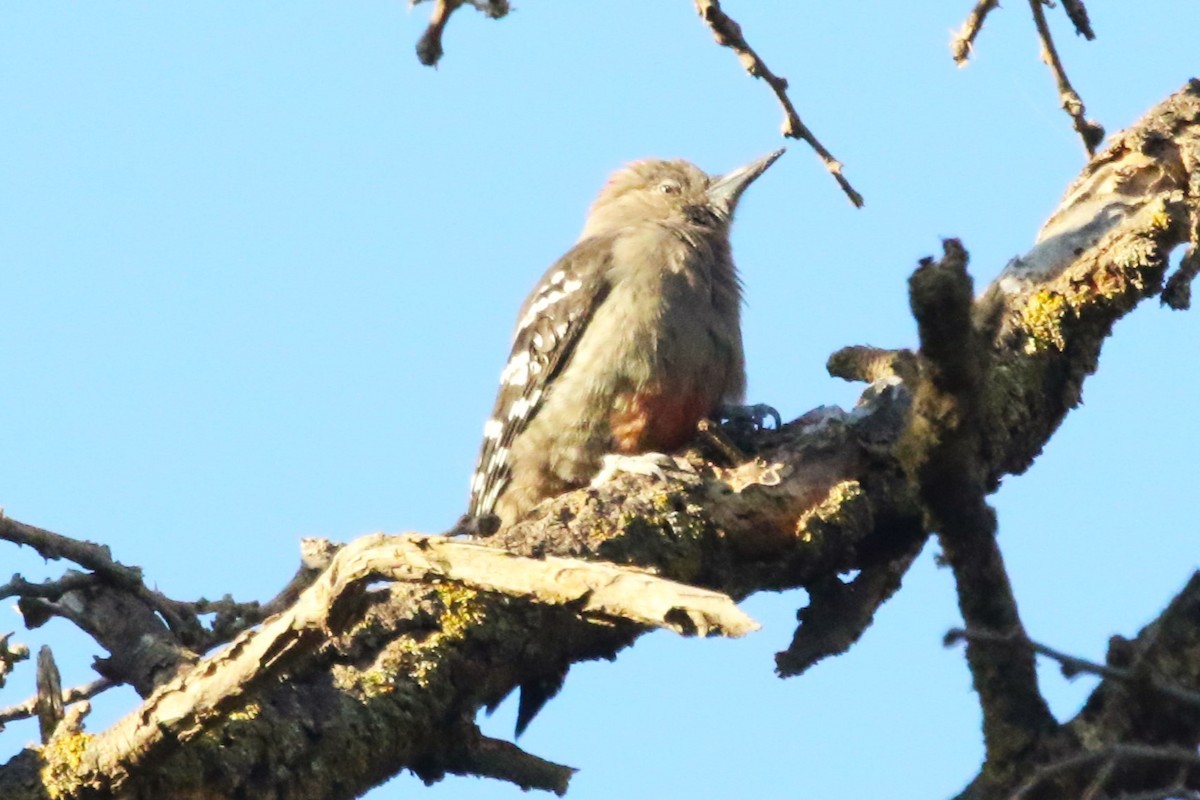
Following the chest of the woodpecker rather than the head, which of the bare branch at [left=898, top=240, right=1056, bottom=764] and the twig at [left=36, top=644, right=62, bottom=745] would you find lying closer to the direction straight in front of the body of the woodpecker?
the bare branch

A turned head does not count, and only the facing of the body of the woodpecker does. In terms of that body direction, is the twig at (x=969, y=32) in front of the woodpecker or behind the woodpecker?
in front

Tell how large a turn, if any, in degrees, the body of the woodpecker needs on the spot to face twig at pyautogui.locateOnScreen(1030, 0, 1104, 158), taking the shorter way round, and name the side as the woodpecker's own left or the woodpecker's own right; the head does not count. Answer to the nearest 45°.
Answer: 0° — it already faces it

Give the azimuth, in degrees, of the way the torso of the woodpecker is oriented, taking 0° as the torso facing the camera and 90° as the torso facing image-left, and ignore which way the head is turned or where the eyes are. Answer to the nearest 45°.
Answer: approximately 315°

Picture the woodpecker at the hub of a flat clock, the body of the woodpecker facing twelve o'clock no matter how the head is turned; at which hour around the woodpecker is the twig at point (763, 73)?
The twig is roughly at 11 o'clock from the woodpecker.

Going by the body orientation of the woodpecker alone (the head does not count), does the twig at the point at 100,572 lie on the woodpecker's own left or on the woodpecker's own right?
on the woodpecker's own right

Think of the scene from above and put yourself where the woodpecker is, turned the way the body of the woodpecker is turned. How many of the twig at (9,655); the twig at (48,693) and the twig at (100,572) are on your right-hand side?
3
